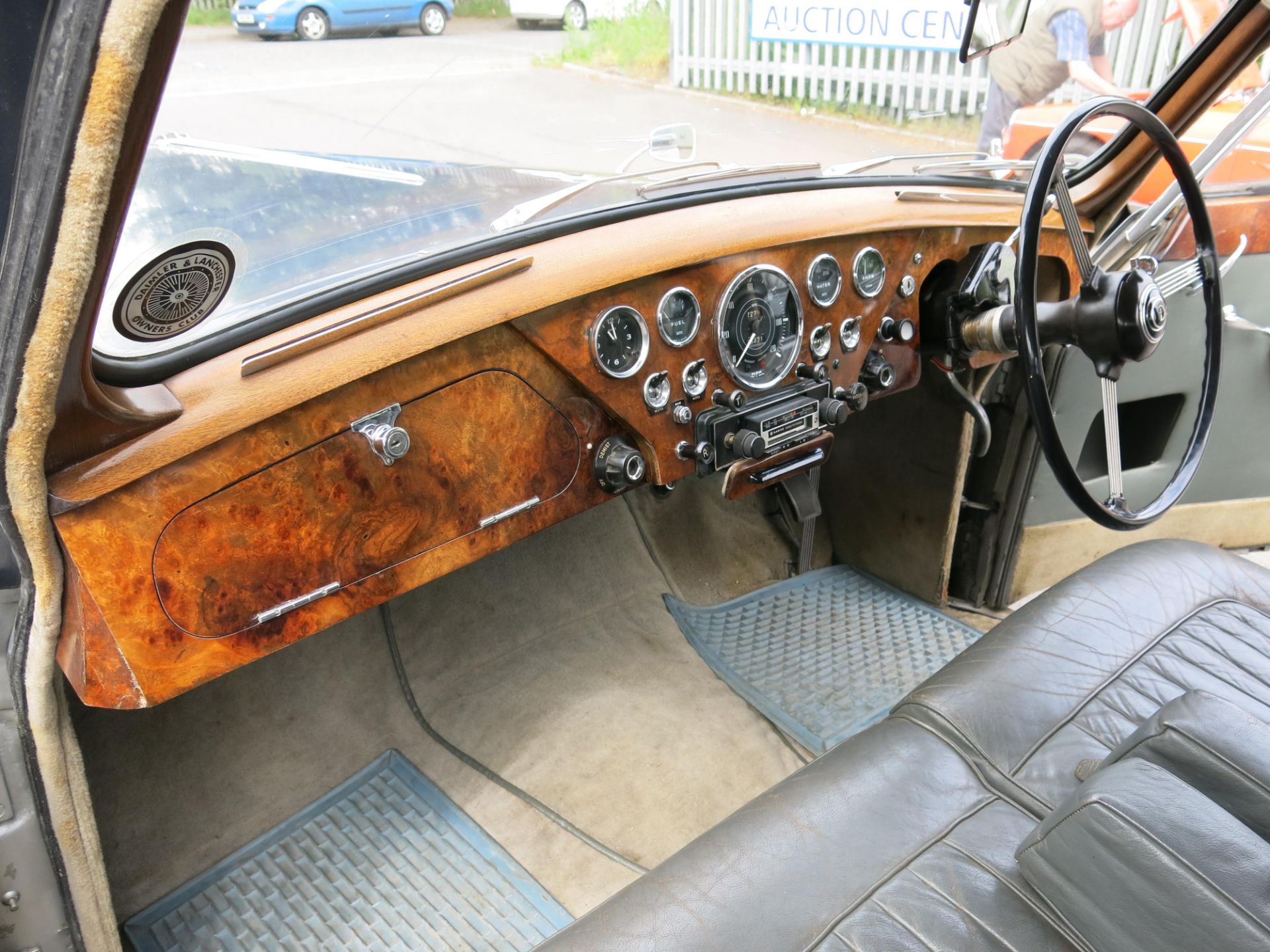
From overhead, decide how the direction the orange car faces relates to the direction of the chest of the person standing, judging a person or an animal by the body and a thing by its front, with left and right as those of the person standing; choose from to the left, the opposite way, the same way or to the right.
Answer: the opposite way

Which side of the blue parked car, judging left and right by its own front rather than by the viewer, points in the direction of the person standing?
back

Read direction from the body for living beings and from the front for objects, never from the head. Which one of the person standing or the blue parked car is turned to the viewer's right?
the person standing

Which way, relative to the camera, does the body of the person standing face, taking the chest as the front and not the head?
to the viewer's right

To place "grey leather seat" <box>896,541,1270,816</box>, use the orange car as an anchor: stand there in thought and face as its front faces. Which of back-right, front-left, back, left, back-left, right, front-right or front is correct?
left

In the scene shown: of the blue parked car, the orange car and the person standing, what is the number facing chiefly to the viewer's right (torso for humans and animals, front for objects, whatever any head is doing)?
1

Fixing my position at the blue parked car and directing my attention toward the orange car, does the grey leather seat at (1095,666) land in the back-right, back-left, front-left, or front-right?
front-right

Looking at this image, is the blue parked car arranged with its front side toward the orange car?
no

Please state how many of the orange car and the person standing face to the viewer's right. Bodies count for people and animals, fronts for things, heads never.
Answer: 1

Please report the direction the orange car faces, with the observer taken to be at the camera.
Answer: facing to the left of the viewer

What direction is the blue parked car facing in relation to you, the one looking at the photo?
facing the viewer and to the left of the viewer
